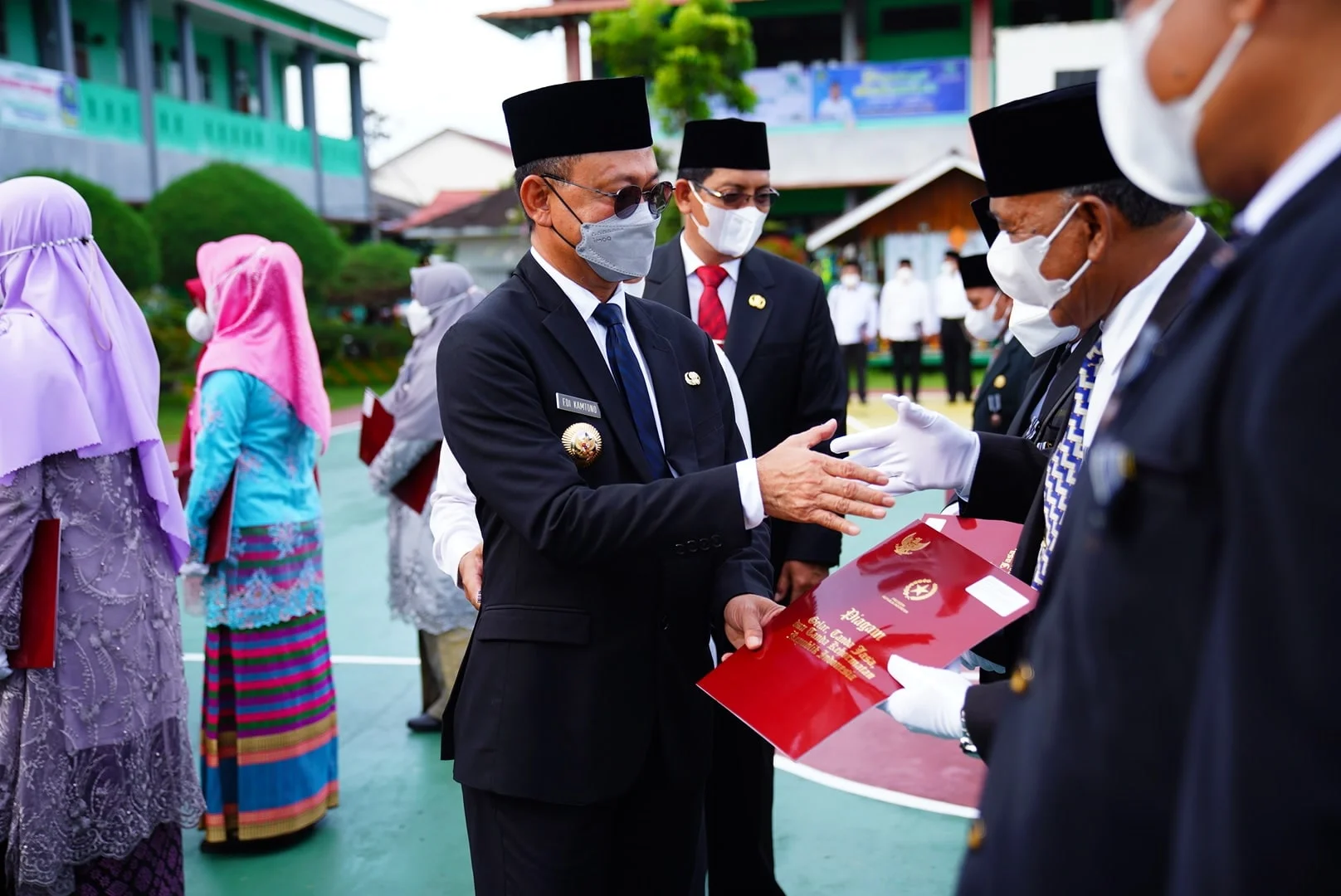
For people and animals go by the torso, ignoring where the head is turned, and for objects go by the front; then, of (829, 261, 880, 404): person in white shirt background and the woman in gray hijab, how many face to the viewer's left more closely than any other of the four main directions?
1

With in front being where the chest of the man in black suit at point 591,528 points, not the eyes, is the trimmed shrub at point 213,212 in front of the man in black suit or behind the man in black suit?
behind

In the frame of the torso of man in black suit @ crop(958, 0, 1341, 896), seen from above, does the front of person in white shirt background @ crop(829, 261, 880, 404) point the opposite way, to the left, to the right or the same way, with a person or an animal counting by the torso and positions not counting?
to the left

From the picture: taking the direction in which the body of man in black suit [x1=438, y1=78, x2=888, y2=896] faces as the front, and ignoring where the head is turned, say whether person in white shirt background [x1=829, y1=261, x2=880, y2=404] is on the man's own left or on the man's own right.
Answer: on the man's own left

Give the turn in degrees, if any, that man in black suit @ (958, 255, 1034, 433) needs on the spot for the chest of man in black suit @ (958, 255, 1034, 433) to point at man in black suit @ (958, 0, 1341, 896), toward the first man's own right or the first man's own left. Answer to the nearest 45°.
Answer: approximately 45° to the first man's own left

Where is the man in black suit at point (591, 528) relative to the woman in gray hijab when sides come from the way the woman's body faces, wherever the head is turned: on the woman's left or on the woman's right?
on the woman's left

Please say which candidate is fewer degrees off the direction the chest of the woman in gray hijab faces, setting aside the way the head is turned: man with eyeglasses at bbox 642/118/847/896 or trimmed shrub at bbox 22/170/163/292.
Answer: the trimmed shrub

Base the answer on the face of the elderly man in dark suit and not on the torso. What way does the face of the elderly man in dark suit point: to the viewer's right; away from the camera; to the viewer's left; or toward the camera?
to the viewer's left

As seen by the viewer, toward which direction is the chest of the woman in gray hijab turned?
to the viewer's left

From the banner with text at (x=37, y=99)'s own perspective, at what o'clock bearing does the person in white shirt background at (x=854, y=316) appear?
The person in white shirt background is roughly at 12 o'clock from the banner with text.

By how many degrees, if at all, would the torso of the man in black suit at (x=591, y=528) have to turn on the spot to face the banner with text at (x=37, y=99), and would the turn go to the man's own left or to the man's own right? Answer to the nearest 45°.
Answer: approximately 180°

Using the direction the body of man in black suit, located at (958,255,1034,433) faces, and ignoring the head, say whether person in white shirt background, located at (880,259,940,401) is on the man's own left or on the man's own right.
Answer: on the man's own right
